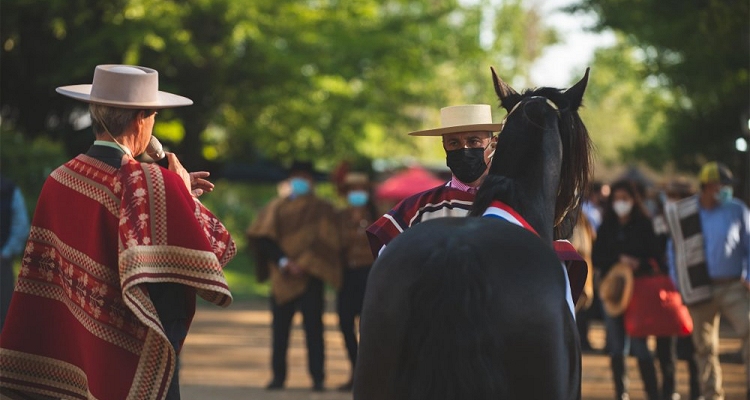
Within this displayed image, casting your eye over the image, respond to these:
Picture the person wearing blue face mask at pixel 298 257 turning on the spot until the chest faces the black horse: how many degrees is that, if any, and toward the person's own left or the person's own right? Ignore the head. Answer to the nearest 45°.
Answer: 0° — they already face it

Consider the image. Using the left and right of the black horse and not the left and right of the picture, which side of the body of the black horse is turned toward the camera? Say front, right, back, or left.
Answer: back

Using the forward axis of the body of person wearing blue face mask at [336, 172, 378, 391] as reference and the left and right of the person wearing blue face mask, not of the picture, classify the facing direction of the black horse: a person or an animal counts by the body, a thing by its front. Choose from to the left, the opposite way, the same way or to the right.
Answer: the opposite way

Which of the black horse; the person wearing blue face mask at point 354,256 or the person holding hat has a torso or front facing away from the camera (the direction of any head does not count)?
the black horse

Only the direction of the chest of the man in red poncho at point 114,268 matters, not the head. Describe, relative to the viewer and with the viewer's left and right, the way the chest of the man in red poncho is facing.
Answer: facing away from the viewer and to the right of the viewer

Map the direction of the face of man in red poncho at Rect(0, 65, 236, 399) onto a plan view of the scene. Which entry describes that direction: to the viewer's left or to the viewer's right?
to the viewer's right

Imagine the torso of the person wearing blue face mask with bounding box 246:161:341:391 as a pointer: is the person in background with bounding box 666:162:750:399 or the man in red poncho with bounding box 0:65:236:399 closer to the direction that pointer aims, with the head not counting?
the man in red poncho

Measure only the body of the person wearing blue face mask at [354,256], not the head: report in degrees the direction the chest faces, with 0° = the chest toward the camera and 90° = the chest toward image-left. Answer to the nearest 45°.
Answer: approximately 0°

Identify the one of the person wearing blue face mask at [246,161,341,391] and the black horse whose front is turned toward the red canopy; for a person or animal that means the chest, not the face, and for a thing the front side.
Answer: the black horse
